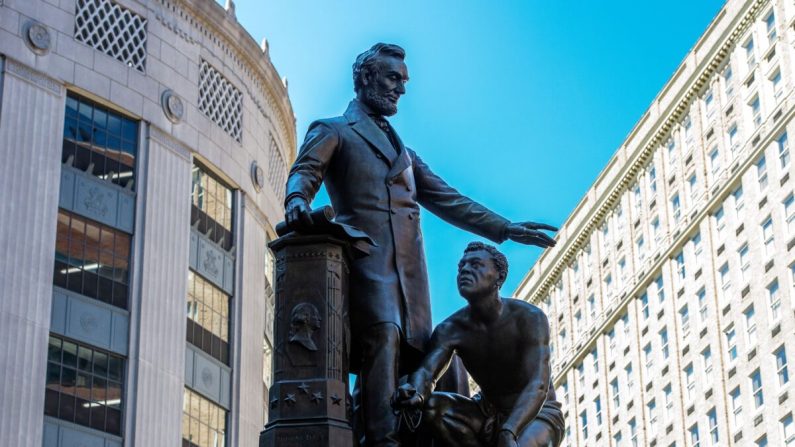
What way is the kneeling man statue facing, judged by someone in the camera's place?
facing the viewer and to the left of the viewer
